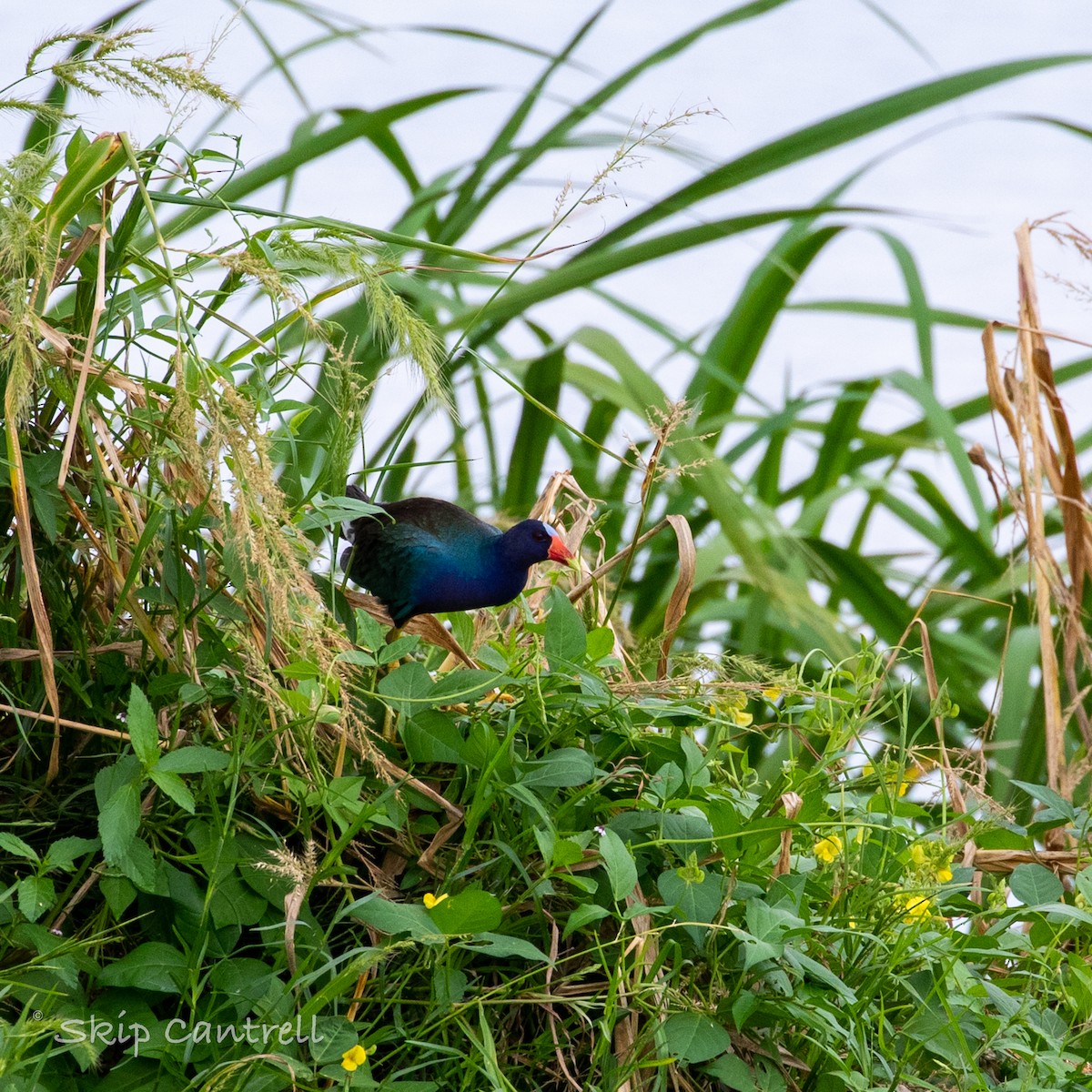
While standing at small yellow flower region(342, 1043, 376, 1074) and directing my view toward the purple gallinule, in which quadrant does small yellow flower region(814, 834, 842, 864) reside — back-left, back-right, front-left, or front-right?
front-right

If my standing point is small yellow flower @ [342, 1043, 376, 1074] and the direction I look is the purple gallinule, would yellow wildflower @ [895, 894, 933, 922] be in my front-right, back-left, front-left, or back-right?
front-right

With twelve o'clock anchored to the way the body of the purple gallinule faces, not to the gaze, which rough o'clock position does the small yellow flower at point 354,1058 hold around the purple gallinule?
The small yellow flower is roughly at 3 o'clock from the purple gallinule.

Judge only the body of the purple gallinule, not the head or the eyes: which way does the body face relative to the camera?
to the viewer's right
